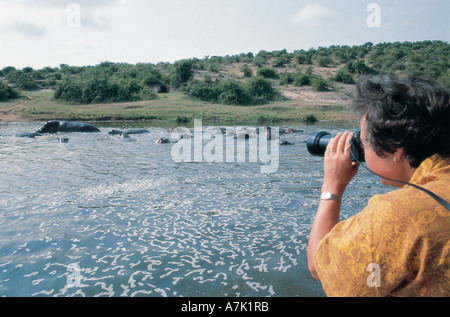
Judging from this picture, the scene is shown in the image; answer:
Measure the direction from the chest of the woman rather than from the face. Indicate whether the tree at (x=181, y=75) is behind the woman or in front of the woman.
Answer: in front

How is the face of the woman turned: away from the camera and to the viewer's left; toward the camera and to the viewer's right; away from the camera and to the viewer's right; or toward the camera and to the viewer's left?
away from the camera and to the viewer's left

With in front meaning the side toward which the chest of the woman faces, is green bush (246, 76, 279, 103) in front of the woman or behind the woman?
in front

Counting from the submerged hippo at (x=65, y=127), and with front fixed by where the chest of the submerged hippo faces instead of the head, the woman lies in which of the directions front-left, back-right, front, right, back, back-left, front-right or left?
left

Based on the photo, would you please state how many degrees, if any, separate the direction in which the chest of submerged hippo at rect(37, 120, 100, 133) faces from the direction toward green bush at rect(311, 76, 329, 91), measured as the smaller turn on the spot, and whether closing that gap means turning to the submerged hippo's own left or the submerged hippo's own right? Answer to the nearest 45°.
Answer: approximately 135° to the submerged hippo's own right

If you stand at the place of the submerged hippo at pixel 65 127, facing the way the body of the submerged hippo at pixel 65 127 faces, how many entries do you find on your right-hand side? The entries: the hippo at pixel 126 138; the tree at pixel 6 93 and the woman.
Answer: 1

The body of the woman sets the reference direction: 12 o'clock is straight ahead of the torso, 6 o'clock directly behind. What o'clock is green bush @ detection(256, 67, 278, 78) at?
The green bush is roughly at 1 o'clock from the woman.

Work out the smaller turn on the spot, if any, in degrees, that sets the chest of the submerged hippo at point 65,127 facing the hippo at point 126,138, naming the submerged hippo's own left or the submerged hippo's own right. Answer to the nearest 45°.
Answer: approximately 135° to the submerged hippo's own left

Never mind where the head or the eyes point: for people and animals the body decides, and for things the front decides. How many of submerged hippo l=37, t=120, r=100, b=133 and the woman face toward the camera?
0

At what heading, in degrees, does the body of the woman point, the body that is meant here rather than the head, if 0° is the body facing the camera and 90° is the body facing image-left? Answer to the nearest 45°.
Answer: approximately 135°

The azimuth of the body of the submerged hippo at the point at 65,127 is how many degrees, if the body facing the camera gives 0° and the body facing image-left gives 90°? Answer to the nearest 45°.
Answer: approximately 90°

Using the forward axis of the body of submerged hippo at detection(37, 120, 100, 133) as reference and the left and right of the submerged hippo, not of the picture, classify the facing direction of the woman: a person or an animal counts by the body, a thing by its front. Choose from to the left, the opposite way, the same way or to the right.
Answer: to the right

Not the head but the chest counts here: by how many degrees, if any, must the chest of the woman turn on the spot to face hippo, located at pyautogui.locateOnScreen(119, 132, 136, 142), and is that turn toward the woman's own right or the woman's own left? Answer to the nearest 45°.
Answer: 0° — they already face it

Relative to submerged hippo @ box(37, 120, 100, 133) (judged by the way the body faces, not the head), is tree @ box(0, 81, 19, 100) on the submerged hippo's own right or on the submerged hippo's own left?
on the submerged hippo's own right
